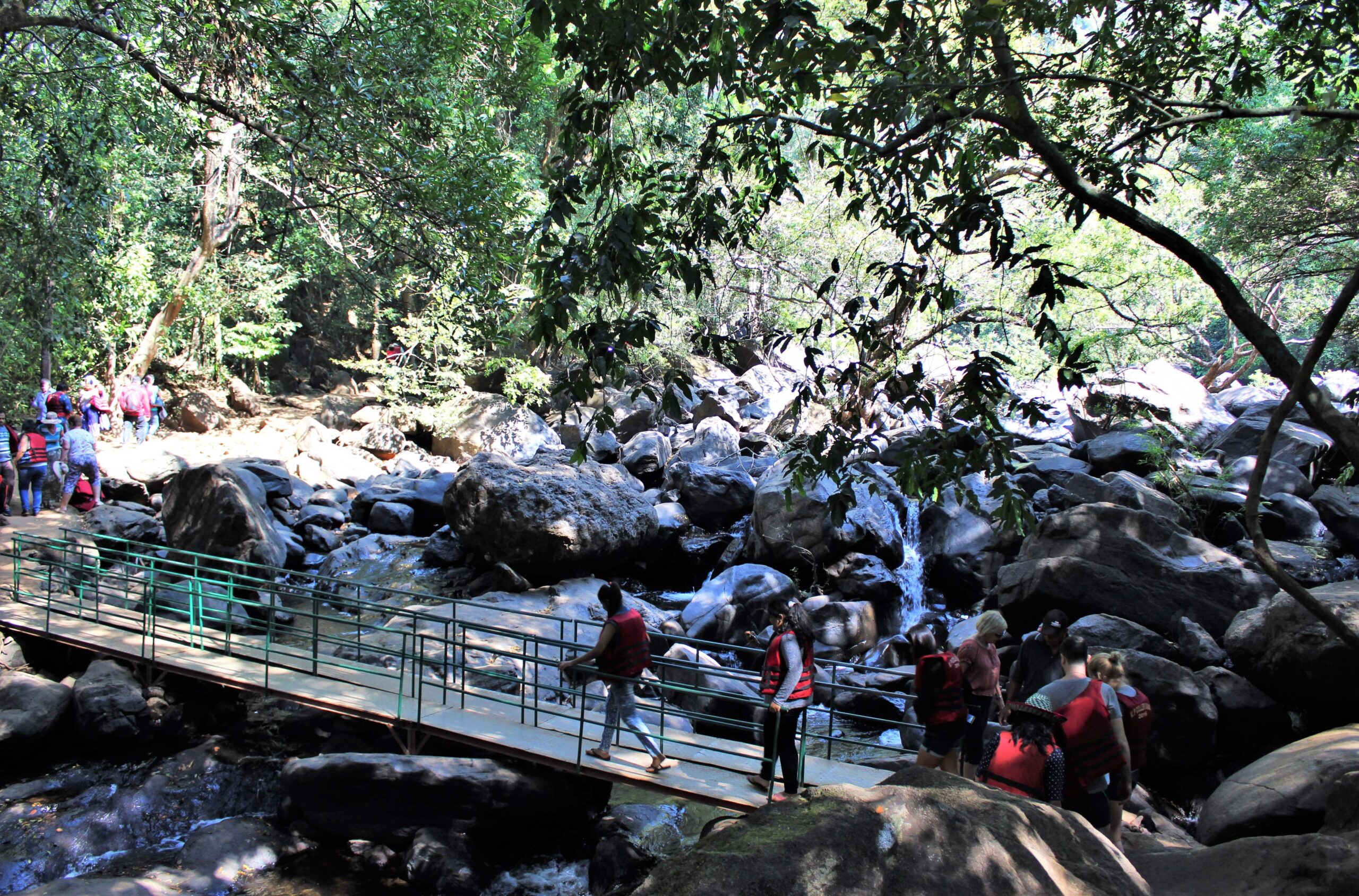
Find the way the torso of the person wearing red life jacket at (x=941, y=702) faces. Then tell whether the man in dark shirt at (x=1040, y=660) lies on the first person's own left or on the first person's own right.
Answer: on the first person's own right

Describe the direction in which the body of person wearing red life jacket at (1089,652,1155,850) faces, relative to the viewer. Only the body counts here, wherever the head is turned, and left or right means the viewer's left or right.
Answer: facing away from the viewer and to the left of the viewer

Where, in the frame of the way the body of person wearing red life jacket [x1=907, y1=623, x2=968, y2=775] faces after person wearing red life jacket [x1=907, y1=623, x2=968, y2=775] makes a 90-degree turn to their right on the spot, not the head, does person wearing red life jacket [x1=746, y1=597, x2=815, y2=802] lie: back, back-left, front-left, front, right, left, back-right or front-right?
back-left

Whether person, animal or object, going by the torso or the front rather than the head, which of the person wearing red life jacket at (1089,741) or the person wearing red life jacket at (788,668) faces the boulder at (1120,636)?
the person wearing red life jacket at (1089,741)

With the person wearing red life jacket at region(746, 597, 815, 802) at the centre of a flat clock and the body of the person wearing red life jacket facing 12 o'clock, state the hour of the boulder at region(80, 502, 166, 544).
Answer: The boulder is roughly at 1 o'clock from the person wearing red life jacket.

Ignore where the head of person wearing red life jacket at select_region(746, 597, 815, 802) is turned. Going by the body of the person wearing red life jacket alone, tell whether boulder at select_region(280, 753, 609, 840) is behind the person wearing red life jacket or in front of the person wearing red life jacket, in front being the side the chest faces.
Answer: in front

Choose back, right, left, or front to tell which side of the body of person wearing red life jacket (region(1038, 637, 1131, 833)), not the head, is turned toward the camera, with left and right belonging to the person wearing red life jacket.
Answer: back

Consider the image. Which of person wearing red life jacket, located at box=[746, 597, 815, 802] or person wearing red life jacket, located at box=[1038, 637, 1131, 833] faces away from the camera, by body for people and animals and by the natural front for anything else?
person wearing red life jacket, located at box=[1038, 637, 1131, 833]

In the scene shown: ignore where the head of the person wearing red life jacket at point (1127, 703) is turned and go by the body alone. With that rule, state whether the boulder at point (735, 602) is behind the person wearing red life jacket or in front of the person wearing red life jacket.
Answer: in front

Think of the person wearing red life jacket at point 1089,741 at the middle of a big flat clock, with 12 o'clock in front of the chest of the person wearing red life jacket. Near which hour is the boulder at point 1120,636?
The boulder is roughly at 12 o'clock from the person wearing red life jacket.

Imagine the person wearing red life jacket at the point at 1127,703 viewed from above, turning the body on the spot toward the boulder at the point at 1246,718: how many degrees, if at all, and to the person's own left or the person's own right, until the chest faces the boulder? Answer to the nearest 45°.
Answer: approximately 45° to the person's own right

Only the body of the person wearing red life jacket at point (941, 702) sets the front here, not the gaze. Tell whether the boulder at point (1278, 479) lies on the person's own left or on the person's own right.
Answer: on the person's own right

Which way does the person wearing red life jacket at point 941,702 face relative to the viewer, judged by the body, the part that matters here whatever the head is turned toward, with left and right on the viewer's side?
facing away from the viewer and to the left of the viewer

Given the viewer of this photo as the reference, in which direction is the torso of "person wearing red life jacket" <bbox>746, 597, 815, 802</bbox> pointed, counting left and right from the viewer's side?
facing to the left of the viewer

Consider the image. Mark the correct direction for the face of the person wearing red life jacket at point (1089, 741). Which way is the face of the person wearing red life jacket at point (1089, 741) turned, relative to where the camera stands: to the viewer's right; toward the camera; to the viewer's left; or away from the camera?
away from the camera

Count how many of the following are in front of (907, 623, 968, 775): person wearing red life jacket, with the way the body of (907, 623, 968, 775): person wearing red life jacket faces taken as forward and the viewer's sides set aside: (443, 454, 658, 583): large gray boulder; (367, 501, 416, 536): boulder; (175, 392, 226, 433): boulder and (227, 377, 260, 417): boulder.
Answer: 4

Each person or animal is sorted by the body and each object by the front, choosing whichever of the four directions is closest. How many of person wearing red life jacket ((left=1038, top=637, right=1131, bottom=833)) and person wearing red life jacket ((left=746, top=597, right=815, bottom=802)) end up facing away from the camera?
1

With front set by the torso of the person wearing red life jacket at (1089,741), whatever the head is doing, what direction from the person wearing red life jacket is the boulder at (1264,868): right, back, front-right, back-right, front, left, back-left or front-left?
right
